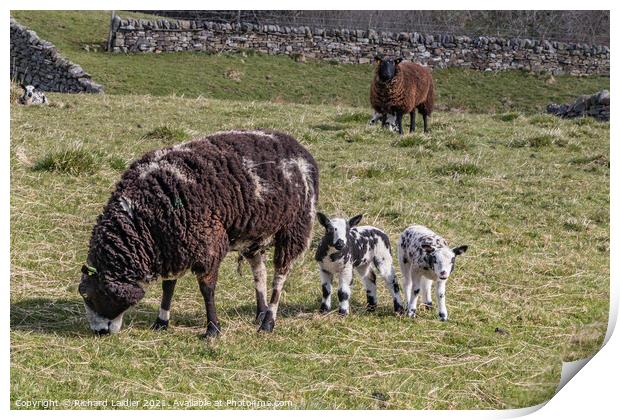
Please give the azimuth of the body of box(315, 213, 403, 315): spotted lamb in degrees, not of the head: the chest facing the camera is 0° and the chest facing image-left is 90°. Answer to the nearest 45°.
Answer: approximately 45°

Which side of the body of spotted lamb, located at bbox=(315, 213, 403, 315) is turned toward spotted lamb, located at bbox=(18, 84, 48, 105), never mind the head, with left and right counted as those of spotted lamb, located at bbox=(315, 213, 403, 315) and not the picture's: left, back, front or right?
right

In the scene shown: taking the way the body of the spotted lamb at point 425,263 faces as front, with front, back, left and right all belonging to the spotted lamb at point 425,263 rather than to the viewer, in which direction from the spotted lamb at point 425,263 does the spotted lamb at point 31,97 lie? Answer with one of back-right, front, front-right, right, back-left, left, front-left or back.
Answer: back

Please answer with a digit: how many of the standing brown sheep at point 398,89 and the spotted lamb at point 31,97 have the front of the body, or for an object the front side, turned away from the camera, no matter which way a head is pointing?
0

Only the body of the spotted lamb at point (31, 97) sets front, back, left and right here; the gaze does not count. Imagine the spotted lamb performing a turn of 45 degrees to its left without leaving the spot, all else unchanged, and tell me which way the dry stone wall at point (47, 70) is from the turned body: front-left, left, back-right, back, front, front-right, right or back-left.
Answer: back

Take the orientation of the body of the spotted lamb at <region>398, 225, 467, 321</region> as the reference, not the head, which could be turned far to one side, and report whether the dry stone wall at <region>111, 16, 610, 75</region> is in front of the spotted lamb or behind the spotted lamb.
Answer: behind
